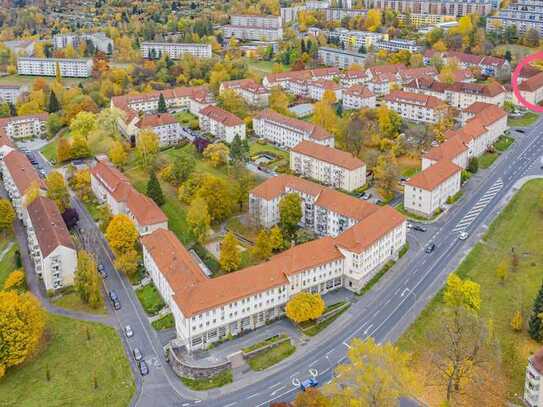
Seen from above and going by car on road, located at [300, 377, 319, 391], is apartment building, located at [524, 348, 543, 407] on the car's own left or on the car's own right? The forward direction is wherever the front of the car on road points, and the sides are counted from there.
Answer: on the car's own right

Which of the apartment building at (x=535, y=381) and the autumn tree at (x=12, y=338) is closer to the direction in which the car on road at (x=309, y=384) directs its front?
the apartment building

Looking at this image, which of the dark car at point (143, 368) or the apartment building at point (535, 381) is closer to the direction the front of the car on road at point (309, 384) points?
the apartment building

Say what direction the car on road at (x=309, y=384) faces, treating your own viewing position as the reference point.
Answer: facing away from the viewer and to the right of the viewer

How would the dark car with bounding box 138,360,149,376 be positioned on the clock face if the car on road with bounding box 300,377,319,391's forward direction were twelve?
The dark car is roughly at 8 o'clock from the car on road.

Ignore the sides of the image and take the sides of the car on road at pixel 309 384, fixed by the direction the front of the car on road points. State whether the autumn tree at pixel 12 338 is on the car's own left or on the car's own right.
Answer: on the car's own left
